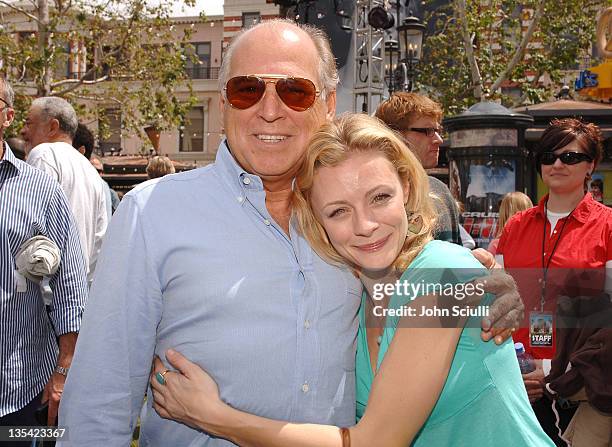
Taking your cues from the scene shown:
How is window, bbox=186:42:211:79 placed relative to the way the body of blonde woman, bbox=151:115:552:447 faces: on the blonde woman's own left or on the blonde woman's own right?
on the blonde woman's own right

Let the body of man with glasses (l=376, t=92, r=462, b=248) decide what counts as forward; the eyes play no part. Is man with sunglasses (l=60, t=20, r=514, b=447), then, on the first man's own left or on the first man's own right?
on the first man's own right

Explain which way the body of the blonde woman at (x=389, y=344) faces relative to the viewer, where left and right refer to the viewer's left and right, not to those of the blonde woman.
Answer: facing the viewer and to the left of the viewer

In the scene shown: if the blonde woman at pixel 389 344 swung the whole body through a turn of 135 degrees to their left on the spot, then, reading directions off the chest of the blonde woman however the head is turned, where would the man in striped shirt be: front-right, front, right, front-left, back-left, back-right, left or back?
back-left

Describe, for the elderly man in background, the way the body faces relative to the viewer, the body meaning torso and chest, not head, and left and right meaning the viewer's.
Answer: facing away from the viewer and to the left of the viewer
